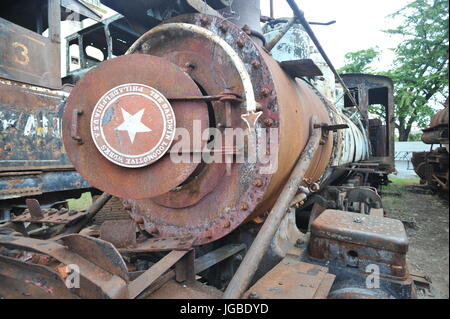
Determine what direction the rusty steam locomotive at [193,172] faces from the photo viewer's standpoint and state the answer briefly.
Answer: facing the viewer and to the left of the viewer

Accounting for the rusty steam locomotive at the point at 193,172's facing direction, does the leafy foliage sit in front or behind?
behind

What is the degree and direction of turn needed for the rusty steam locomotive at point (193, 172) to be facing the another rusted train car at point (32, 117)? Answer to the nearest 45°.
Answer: approximately 90° to its right
